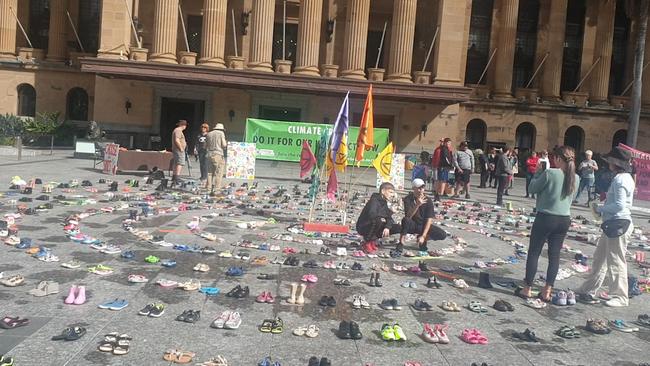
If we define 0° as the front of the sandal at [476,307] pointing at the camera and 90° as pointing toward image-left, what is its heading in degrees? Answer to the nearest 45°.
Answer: approximately 315°

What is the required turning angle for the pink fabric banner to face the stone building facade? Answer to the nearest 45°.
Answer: approximately 135° to its right

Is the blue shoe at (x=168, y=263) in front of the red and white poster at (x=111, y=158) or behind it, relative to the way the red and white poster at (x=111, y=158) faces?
in front

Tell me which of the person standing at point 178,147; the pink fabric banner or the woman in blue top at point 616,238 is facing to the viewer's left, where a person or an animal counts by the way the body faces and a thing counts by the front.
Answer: the woman in blue top

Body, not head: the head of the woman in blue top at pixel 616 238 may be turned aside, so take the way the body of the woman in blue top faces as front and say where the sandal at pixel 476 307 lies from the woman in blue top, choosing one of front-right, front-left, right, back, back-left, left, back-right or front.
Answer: front-left

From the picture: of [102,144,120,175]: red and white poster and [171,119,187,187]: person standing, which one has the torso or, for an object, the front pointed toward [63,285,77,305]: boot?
the red and white poster

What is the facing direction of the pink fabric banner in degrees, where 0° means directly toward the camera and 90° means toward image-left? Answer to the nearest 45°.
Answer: approximately 0°

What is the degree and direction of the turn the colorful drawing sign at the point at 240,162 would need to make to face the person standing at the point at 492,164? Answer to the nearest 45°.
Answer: approximately 135° to its left

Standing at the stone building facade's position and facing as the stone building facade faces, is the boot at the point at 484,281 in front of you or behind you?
in front
